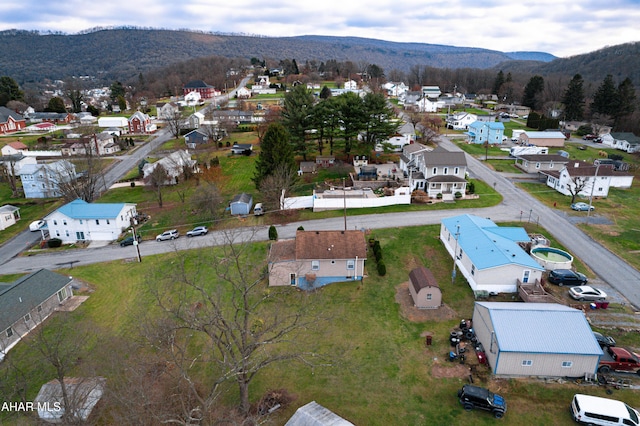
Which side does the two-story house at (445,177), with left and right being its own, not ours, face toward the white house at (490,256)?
front

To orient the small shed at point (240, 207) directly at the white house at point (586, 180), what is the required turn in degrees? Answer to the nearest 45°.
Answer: approximately 90° to its left

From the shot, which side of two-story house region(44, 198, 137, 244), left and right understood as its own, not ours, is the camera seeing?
front

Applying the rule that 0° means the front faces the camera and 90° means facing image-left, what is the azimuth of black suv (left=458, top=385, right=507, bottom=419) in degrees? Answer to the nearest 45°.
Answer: approximately 315°

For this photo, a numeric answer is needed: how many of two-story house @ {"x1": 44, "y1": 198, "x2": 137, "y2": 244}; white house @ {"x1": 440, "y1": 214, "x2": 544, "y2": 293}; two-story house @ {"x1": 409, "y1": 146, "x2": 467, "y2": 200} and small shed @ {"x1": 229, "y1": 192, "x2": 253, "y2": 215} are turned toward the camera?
3

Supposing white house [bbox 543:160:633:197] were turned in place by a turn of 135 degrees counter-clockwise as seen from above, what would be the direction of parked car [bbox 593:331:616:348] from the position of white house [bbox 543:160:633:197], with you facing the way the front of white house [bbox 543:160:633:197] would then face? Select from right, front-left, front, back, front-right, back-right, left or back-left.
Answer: right

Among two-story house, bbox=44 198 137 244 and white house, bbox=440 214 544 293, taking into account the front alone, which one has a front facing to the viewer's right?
the white house

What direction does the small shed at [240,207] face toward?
toward the camera

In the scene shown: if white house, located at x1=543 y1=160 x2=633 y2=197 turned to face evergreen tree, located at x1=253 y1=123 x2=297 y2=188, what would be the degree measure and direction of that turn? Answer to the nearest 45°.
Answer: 0° — it already faces it

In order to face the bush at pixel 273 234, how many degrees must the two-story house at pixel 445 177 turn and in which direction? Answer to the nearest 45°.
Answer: approximately 45° to its right

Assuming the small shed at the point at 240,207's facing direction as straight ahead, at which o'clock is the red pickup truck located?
The red pickup truck is roughly at 11 o'clock from the small shed.

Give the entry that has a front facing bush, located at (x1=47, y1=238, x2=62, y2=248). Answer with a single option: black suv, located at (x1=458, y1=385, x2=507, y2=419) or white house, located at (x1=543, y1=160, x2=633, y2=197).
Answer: the white house

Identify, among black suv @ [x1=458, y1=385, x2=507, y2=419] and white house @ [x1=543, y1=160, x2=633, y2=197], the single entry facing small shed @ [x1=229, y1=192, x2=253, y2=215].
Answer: the white house

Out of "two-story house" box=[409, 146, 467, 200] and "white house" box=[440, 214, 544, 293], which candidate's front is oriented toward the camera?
the two-story house

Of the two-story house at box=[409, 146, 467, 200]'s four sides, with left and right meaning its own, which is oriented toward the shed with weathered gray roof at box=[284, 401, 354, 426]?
front

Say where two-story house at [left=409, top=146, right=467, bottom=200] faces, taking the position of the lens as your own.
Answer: facing the viewer

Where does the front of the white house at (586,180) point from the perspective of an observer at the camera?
facing the viewer and to the left of the viewer
